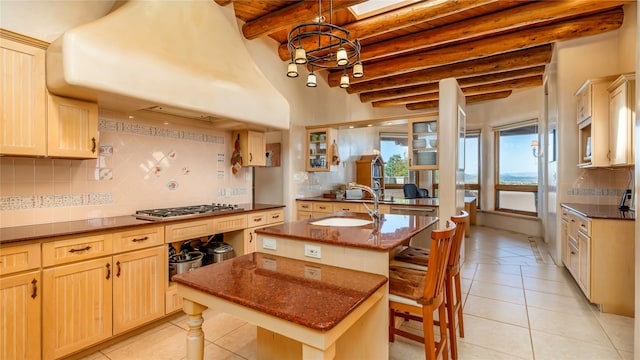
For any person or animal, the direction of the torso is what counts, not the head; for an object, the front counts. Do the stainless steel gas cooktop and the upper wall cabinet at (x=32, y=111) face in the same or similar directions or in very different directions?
same or similar directions

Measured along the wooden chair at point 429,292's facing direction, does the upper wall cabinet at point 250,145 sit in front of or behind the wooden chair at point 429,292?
in front

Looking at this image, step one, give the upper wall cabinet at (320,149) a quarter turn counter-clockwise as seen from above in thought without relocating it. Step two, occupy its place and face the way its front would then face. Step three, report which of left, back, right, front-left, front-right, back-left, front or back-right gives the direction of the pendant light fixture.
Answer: front-right

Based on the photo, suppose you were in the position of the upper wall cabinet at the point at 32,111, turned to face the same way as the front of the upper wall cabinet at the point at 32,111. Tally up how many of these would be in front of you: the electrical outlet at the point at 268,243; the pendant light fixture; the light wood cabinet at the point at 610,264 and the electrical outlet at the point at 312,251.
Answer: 4

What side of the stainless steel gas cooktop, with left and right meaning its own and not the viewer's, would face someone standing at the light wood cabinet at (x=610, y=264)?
front

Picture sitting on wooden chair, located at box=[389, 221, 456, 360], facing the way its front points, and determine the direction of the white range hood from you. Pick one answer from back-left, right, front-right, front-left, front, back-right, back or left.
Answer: front-left

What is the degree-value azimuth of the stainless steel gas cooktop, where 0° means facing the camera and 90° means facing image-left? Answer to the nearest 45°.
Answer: approximately 315°

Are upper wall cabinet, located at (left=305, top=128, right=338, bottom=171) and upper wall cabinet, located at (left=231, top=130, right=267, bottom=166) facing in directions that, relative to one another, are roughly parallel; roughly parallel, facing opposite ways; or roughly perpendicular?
roughly perpendicular

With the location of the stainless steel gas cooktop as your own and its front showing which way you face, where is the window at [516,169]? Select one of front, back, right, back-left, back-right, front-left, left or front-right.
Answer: front-left

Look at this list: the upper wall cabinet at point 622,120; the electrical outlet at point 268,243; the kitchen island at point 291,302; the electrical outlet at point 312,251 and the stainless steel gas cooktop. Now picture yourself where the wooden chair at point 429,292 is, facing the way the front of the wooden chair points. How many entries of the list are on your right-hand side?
1

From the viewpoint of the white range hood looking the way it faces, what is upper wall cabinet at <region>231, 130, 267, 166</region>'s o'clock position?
The upper wall cabinet is roughly at 9 o'clock from the white range hood.

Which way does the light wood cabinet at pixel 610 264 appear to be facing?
to the viewer's left

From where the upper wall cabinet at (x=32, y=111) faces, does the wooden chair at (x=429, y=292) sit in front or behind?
in front

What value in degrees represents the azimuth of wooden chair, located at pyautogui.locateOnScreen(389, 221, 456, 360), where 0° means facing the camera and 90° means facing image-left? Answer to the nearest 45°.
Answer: approximately 135°

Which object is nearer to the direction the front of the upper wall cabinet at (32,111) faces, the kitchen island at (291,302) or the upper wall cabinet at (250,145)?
the kitchen island
